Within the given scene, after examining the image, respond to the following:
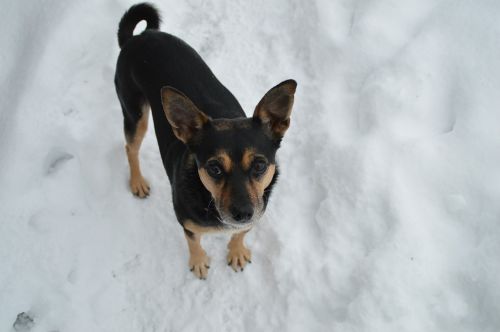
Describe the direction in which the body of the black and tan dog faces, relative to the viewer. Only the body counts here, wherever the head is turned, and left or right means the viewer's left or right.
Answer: facing the viewer and to the right of the viewer
